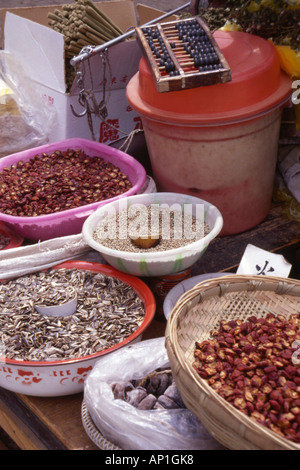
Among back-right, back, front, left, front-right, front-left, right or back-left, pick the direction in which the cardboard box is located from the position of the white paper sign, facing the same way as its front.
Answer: back-right

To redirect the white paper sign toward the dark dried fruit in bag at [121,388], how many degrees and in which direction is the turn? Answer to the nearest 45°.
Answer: approximately 45° to its right

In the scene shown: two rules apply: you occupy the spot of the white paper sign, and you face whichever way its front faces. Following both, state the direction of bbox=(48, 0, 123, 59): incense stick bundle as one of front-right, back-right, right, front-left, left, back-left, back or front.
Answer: back-right

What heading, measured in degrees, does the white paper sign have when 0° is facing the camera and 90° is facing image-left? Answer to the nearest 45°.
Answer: approximately 0°

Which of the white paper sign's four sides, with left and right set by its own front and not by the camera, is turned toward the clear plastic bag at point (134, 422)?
front
